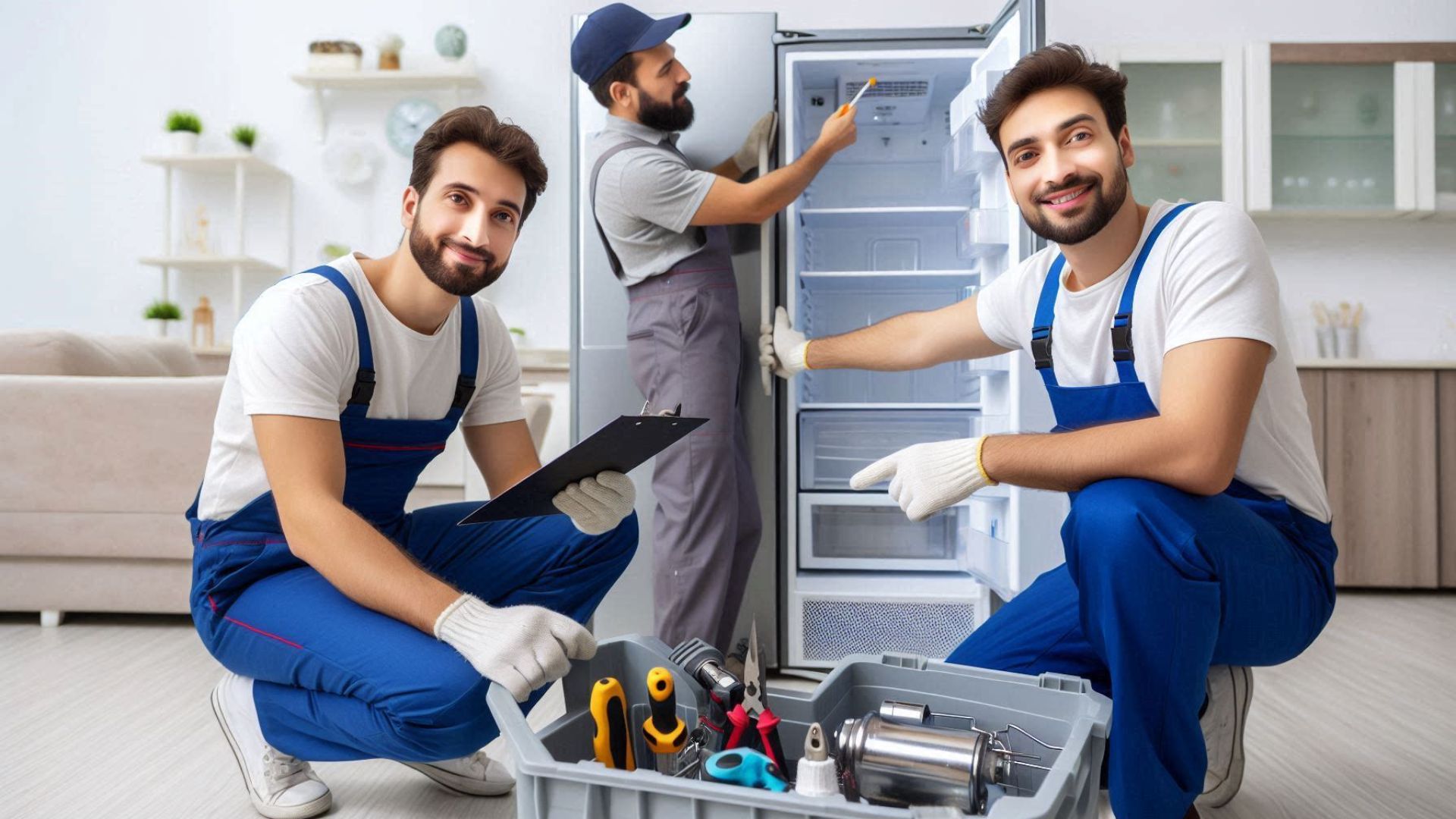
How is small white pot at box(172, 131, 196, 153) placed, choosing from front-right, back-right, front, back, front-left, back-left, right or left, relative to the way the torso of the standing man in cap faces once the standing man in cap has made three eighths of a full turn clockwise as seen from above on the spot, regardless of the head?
right

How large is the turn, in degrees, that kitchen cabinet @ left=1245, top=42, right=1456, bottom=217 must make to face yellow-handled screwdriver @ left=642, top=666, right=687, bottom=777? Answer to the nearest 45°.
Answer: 0° — it already faces it

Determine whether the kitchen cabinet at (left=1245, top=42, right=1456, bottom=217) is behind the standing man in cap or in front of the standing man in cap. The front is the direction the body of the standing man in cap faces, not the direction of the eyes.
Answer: in front

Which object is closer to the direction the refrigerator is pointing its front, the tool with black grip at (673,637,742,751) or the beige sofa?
the tool with black grip

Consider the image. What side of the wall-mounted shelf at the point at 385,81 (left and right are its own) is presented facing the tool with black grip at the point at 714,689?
front

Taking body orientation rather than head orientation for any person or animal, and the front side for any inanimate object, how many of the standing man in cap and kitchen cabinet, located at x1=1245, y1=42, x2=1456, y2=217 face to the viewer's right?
1

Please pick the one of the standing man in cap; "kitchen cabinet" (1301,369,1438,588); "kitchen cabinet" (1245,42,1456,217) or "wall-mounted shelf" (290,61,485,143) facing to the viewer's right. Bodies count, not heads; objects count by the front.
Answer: the standing man in cap

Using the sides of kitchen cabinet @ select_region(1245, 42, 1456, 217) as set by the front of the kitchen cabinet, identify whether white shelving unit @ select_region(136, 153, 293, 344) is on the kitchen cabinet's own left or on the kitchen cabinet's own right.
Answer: on the kitchen cabinet's own right

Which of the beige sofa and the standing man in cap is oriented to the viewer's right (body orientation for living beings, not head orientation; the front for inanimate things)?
the standing man in cap

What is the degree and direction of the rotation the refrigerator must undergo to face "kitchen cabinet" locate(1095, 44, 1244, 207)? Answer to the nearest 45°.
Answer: approximately 135° to its left

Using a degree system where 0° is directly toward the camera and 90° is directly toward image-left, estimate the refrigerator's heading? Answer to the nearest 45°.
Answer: approximately 0°

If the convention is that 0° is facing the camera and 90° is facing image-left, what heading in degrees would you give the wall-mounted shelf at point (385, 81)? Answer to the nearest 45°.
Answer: approximately 0°

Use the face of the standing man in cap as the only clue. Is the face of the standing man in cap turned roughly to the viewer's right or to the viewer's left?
to the viewer's right

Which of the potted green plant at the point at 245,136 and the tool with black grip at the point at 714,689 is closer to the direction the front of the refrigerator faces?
the tool with black grip
